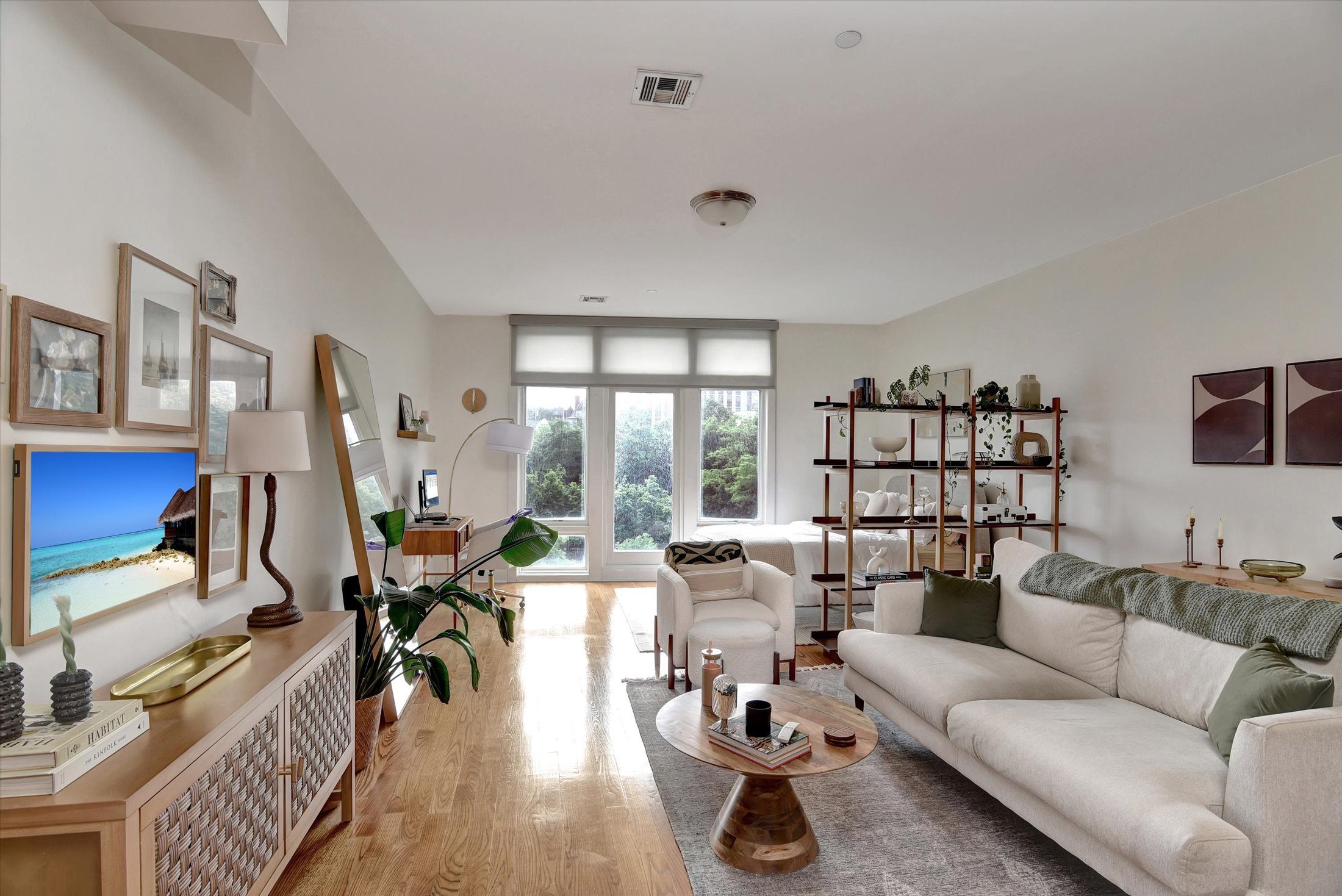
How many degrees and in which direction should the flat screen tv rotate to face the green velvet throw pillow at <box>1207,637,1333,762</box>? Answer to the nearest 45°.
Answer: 0° — it already faces it

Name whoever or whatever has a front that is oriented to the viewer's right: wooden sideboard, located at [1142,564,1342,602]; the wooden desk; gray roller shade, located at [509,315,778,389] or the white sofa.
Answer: the wooden desk

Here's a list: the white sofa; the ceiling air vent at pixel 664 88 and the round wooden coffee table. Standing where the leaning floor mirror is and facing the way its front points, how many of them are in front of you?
3

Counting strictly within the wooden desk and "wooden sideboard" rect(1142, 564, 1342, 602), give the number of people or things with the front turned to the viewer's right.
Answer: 1

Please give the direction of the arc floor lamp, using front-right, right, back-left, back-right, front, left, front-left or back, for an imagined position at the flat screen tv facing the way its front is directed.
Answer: left

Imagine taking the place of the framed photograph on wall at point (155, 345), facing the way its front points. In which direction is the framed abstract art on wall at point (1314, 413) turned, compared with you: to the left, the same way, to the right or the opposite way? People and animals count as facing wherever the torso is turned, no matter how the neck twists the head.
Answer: the opposite way

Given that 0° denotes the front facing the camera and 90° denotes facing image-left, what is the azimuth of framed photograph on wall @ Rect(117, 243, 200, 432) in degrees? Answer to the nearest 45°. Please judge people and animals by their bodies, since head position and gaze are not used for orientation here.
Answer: approximately 315°

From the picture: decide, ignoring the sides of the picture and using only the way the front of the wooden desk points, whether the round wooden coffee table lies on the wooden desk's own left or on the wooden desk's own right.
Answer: on the wooden desk's own right

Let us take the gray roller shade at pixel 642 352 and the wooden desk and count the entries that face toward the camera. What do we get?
1

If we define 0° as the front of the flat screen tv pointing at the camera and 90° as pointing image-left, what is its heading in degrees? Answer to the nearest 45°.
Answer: approximately 315°

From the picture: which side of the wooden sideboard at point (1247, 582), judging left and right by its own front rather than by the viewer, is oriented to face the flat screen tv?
front

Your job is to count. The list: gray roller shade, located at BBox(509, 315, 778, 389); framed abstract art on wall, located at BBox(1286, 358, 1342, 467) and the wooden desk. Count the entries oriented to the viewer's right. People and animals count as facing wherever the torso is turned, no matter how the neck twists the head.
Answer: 1

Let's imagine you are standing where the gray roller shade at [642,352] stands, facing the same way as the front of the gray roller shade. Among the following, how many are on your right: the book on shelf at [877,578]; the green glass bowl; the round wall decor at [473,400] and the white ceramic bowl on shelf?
1

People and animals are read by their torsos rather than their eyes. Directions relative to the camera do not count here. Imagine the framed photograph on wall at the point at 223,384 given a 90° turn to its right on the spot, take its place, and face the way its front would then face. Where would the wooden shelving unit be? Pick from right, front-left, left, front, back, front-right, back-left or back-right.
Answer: back-left
